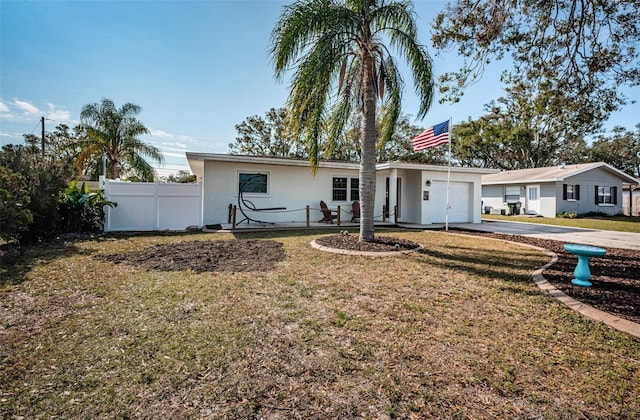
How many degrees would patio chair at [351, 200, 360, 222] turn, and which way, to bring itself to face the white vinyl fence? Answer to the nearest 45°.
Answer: approximately 90° to its right

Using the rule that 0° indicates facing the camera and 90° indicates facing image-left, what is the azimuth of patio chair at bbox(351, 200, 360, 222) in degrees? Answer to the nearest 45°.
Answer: approximately 45°

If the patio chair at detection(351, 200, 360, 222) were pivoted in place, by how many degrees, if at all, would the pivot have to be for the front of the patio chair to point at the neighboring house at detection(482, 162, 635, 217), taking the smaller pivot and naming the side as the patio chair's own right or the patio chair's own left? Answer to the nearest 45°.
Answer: approximately 180°

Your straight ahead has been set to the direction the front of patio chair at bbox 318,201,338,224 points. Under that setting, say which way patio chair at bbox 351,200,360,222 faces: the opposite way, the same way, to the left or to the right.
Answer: to the right

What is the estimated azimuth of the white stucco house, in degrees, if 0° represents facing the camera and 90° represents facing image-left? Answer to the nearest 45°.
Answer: approximately 0°

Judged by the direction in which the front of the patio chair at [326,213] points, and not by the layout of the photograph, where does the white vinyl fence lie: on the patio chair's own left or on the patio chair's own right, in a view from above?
on the patio chair's own right

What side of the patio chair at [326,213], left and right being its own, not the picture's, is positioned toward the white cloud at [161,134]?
back

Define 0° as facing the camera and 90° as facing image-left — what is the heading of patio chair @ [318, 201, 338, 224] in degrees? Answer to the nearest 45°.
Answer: approximately 315°

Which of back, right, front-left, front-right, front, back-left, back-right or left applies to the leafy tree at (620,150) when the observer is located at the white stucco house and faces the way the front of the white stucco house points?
back-left
